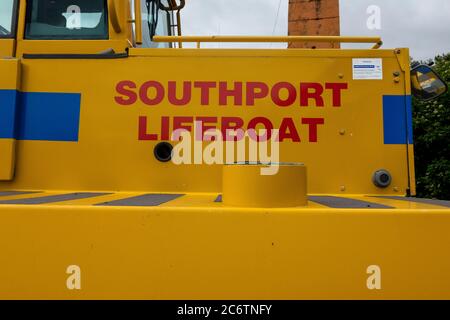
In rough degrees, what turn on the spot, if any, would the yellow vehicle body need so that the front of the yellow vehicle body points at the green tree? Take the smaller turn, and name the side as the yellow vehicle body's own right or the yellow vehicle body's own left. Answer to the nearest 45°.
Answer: approximately 45° to the yellow vehicle body's own left

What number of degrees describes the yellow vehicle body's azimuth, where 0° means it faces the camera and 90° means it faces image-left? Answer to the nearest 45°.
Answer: approximately 270°
